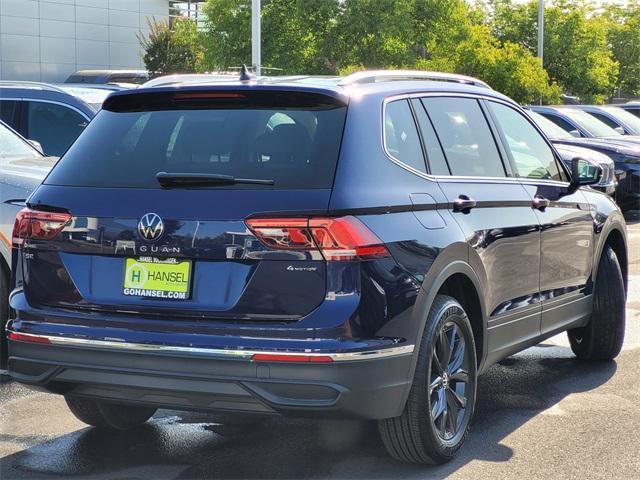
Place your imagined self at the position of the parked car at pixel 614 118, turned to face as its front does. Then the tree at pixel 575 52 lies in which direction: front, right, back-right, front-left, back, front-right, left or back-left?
back-left

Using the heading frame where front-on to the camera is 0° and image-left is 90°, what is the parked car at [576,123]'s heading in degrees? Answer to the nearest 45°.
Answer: approximately 315°

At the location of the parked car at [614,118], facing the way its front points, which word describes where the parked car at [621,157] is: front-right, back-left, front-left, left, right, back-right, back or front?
front-right

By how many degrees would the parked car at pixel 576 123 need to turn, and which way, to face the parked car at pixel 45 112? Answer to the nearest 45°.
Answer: approximately 90° to its right

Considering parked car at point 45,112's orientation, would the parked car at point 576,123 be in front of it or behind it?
in front

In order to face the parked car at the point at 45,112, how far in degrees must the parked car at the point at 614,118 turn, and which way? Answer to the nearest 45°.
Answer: approximately 90° to its right

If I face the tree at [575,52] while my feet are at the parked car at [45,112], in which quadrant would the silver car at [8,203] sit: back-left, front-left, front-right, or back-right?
back-right

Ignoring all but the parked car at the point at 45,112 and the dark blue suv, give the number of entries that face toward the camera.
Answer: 0
